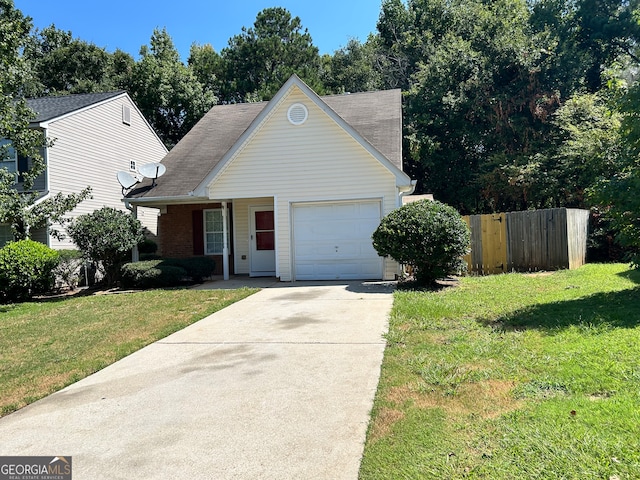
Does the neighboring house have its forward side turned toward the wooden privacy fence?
no

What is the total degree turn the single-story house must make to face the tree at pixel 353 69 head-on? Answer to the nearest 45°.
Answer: approximately 180°

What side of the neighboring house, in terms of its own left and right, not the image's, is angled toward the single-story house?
left

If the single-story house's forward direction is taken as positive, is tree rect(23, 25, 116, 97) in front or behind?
behind

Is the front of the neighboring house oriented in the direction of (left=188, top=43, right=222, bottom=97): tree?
no

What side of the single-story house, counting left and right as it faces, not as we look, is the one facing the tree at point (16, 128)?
right

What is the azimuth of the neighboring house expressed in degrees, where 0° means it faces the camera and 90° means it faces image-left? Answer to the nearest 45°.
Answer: approximately 45°

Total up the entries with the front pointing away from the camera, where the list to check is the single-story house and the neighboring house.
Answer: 0

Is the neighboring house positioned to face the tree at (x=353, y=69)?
no

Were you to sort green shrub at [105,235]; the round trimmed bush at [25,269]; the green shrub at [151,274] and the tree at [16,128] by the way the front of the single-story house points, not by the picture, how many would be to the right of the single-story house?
4

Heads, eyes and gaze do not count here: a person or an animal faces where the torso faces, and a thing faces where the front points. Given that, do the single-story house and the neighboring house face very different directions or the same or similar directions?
same or similar directions

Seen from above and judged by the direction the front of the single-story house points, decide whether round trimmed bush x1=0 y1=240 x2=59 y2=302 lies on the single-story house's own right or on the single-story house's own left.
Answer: on the single-story house's own right

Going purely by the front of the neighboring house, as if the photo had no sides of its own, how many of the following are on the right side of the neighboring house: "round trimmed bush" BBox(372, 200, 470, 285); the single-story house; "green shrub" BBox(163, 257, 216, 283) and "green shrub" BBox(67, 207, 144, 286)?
0

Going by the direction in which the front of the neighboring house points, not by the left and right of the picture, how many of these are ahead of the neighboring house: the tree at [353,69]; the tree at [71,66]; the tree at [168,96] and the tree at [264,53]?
0

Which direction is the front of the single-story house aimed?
toward the camera

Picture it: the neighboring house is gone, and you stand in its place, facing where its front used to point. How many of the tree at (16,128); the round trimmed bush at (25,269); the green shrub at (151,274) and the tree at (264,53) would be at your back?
1

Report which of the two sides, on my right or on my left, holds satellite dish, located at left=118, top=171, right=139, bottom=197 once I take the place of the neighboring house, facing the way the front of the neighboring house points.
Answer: on my left

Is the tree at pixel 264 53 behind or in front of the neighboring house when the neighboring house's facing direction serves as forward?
behind
